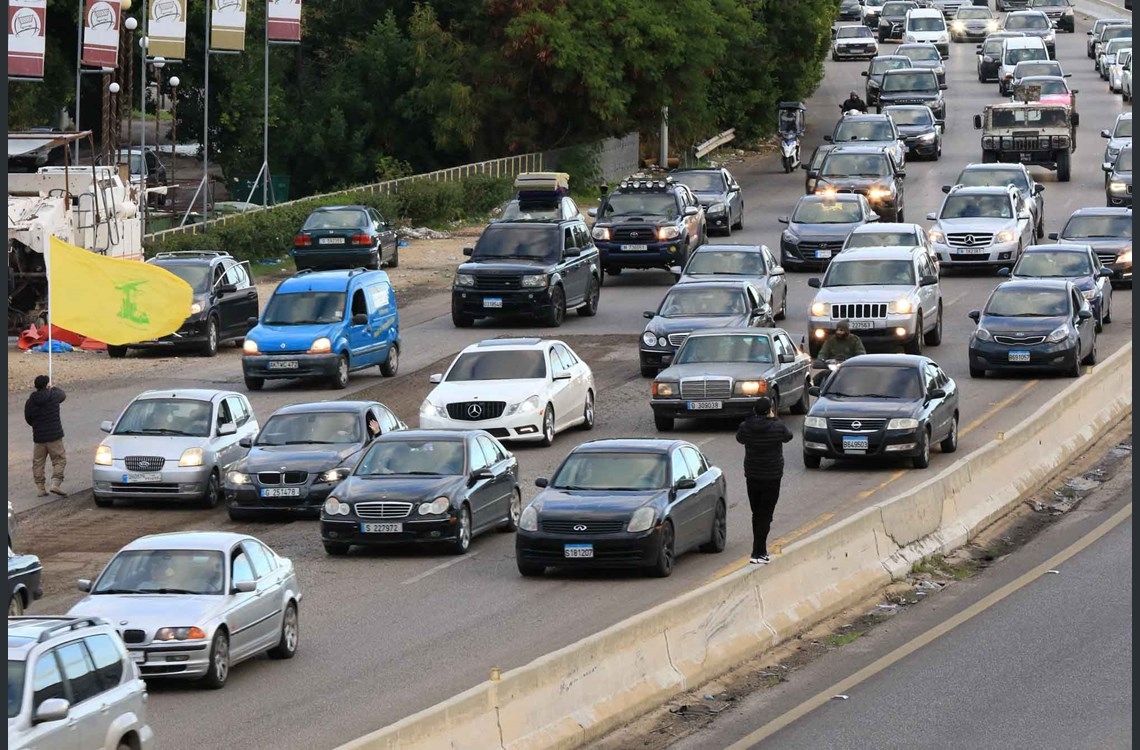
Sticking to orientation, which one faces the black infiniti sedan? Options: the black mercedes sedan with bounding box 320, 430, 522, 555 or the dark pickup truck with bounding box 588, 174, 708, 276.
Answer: the dark pickup truck

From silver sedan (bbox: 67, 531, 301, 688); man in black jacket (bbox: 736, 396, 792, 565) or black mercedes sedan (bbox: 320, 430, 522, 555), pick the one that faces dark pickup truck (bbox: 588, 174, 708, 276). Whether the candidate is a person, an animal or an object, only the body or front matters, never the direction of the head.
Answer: the man in black jacket

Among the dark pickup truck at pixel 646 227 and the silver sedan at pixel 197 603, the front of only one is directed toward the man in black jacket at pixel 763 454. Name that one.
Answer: the dark pickup truck

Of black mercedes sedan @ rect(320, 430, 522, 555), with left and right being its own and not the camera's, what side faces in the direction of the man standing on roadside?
right

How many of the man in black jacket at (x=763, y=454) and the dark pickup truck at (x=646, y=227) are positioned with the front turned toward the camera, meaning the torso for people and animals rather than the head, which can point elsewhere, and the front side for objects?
1

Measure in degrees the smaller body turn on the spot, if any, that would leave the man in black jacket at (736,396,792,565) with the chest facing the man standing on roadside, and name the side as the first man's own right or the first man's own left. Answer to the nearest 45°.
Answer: approximately 45° to the first man's own left

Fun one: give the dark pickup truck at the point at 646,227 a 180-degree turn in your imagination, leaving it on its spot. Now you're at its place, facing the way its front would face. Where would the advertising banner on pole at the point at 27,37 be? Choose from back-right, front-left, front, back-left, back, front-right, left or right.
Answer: left

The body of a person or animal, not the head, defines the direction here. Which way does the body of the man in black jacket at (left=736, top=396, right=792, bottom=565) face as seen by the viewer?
away from the camera

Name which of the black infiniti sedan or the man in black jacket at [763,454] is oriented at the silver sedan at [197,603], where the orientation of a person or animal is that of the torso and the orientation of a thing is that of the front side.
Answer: the black infiniti sedan

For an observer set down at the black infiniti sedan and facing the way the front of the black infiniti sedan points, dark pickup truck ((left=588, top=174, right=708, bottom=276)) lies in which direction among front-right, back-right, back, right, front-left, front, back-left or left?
back-right

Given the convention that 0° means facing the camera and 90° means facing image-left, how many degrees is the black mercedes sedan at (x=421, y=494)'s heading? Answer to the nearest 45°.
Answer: approximately 45°
